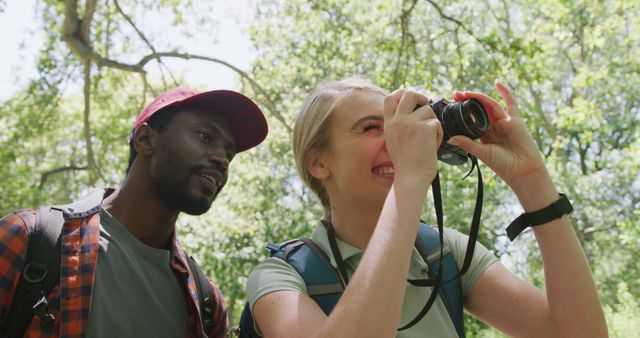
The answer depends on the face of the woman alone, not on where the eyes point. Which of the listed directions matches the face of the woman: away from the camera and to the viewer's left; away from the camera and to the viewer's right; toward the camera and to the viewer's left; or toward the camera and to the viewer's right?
toward the camera and to the viewer's right

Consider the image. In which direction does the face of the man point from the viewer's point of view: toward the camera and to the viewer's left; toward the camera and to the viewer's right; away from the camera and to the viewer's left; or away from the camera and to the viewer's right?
toward the camera and to the viewer's right

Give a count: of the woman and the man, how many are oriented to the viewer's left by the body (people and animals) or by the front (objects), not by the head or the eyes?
0

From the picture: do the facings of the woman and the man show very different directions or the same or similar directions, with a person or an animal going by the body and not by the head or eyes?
same or similar directions

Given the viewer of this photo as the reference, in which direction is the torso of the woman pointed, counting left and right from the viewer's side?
facing the viewer and to the right of the viewer

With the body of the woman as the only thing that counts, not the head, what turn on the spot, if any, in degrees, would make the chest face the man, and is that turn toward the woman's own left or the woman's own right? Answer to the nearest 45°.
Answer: approximately 135° to the woman's own right

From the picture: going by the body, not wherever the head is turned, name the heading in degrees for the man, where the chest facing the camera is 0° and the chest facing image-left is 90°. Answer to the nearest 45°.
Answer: approximately 315°
